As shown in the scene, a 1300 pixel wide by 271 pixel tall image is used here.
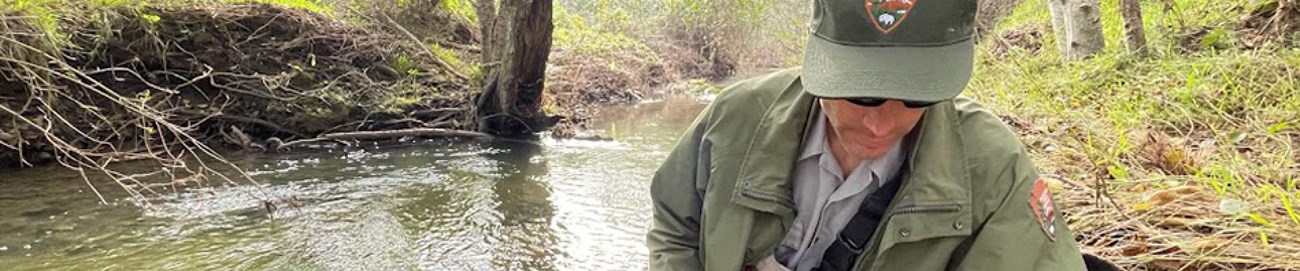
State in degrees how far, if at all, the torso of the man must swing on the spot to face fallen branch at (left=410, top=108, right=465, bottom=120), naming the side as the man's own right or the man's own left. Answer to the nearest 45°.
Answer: approximately 135° to the man's own right

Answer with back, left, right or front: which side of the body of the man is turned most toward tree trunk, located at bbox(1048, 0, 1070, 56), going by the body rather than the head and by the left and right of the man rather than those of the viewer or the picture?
back

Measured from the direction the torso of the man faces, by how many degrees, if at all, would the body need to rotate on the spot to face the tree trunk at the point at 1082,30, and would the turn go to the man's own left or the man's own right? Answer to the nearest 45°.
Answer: approximately 180°

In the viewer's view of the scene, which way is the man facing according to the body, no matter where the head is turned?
toward the camera

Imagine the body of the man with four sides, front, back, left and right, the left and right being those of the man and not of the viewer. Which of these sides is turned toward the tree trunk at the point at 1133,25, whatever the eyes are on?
back

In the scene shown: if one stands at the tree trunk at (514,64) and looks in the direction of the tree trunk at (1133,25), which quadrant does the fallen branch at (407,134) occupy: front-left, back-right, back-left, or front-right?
back-right

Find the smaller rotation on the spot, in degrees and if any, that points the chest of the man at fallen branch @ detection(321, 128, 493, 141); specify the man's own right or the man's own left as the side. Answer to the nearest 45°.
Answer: approximately 135° to the man's own right
